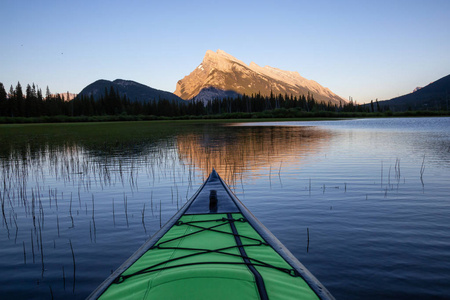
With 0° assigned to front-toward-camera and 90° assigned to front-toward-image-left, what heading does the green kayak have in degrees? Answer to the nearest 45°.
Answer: approximately 180°
